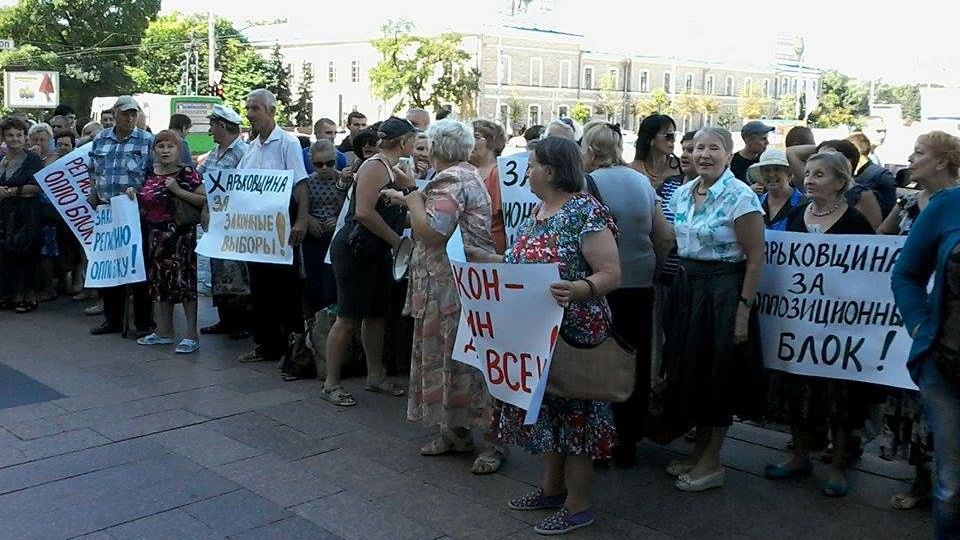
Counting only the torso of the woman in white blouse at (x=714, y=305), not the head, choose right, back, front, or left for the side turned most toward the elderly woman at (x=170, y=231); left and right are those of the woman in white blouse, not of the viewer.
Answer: right

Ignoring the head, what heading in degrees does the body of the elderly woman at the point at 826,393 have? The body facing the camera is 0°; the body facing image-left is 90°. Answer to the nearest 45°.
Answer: approximately 45°

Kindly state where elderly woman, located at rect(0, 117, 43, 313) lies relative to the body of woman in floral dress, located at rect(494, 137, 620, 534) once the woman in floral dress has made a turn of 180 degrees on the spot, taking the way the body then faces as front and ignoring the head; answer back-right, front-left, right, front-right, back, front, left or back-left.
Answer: left

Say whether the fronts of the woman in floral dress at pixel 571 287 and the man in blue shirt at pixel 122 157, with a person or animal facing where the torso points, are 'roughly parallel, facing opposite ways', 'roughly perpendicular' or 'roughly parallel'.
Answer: roughly perpendicular

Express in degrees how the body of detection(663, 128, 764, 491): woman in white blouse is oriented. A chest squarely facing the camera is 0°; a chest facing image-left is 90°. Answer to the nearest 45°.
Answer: approximately 45°

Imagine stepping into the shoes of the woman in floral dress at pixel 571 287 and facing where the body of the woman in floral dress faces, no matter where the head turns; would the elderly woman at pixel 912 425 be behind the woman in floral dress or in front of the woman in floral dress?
behind

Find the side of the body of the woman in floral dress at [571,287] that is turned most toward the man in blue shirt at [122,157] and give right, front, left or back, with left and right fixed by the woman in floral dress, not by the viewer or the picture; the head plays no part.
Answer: right

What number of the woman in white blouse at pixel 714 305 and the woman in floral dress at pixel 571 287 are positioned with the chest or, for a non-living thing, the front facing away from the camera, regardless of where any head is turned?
0

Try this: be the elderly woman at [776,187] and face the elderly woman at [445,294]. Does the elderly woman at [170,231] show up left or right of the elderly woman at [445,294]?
right

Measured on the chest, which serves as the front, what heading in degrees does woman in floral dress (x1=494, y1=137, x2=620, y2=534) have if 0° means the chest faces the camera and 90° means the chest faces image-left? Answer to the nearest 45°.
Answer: approximately 45°

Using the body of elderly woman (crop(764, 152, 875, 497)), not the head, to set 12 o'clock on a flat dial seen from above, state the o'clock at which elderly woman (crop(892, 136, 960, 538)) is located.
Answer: elderly woman (crop(892, 136, 960, 538)) is roughly at 10 o'clock from elderly woman (crop(764, 152, 875, 497)).
